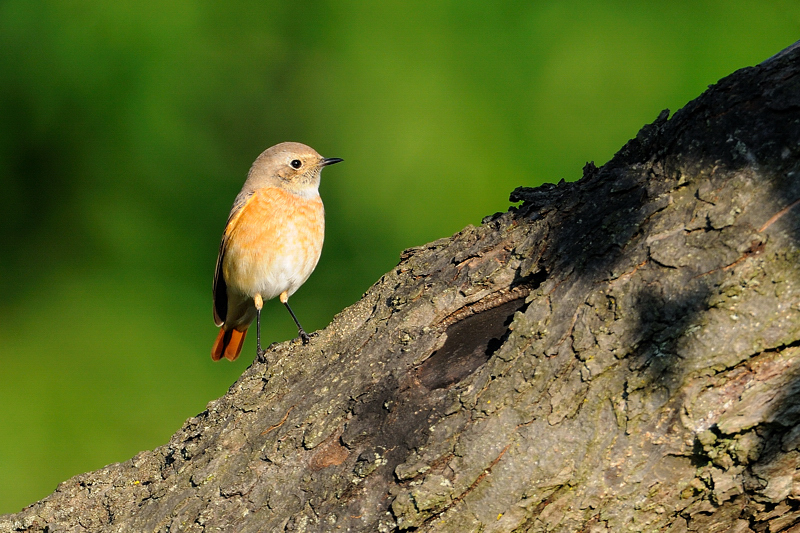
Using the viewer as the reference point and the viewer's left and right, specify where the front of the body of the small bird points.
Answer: facing the viewer and to the right of the viewer
